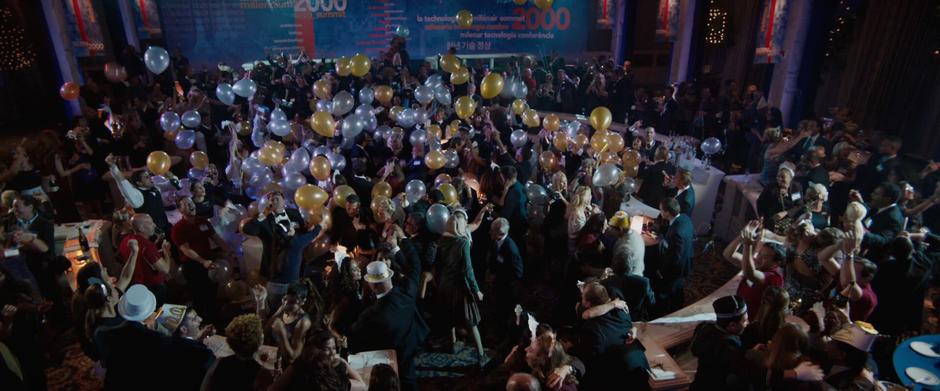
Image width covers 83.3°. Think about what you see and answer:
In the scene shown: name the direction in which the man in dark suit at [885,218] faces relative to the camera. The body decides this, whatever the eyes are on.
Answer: to the viewer's left

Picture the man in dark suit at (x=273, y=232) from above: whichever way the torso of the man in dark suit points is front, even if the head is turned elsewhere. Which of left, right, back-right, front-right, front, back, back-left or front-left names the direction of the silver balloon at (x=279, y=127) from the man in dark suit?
back

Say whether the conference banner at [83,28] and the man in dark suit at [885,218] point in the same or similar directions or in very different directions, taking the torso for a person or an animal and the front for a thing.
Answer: very different directions

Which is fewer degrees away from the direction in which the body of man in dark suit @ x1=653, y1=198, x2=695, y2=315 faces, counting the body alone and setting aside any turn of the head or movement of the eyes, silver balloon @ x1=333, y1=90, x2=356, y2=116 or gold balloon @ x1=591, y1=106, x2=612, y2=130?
the silver balloon

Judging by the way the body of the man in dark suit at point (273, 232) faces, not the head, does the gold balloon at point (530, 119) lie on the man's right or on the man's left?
on the man's left

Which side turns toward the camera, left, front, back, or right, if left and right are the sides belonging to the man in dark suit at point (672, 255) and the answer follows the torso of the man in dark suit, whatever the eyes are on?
left

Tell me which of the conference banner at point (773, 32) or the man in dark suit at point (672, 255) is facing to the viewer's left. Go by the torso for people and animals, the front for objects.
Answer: the man in dark suit
